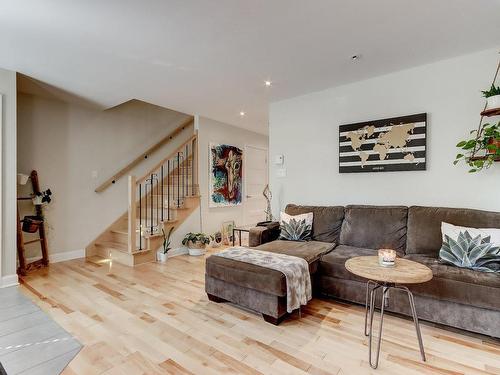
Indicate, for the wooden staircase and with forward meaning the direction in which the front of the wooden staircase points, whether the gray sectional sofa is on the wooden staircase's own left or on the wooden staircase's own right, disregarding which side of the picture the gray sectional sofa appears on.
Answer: on the wooden staircase's own left

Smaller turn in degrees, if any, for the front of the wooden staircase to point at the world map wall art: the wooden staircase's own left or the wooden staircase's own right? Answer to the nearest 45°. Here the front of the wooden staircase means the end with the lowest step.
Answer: approximately 90° to the wooden staircase's own left

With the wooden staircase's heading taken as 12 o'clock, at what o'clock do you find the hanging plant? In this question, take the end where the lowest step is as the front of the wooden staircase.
The hanging plant is roughly at 9 o'clock from the wooden staircase.

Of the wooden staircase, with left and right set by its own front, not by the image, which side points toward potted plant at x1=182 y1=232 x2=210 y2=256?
left

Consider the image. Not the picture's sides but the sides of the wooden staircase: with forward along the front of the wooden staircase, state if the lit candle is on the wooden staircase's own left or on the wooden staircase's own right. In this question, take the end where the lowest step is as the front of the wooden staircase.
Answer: on the wooden staircase's own left

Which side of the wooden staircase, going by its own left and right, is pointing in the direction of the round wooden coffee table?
left

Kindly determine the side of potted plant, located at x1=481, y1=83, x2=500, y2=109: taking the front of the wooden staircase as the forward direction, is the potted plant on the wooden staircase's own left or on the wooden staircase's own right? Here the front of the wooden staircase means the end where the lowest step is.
on the wooden staircase's own left

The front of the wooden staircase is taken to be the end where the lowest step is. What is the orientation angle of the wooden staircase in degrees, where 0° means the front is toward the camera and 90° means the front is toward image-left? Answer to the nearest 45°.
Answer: approximately 45°
